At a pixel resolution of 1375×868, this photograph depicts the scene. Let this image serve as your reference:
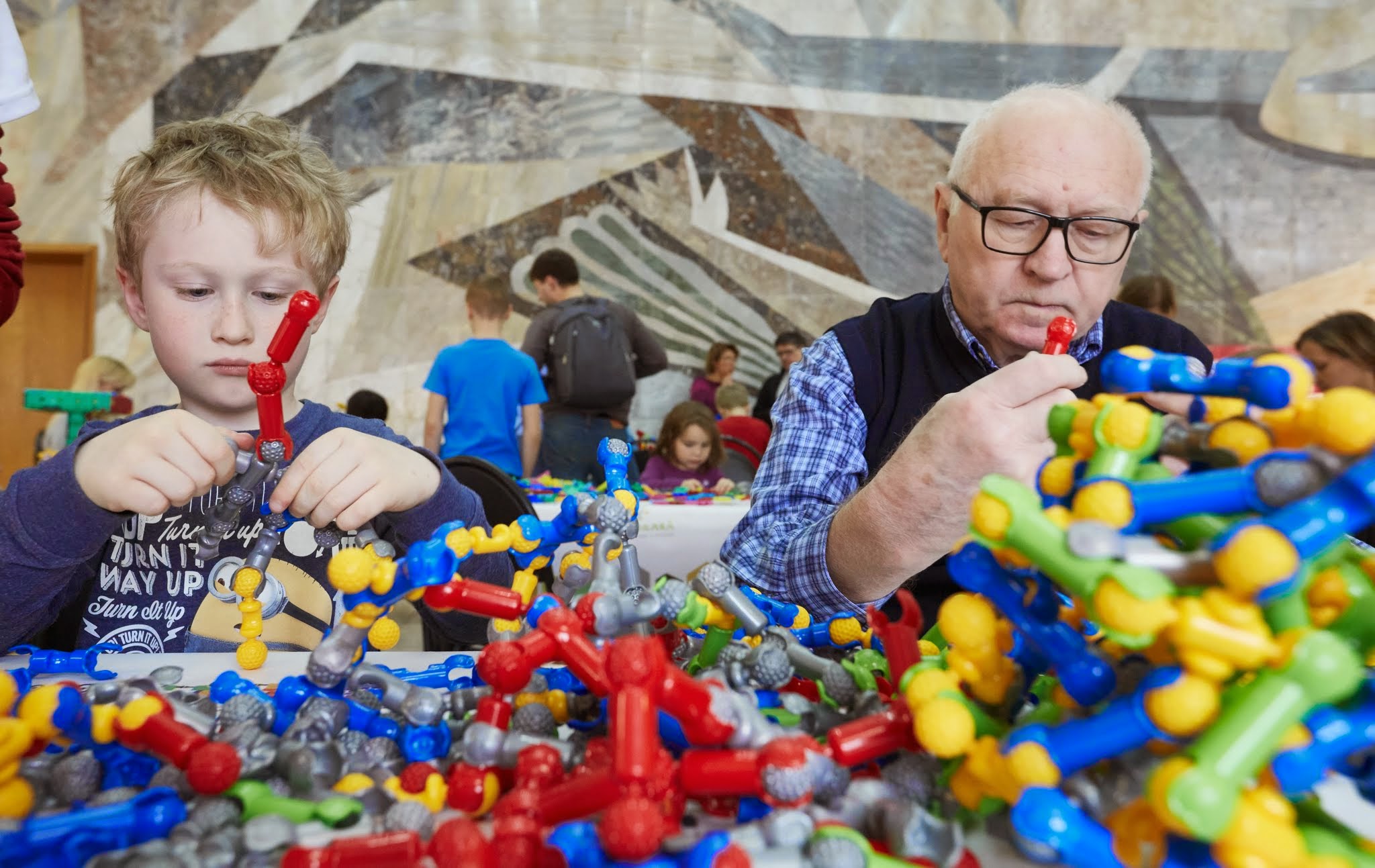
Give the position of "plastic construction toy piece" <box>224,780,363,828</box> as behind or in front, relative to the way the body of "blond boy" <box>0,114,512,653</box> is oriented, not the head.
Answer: in front

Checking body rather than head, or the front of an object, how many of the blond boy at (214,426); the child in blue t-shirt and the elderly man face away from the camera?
1

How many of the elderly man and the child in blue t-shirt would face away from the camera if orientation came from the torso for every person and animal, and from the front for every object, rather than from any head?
1

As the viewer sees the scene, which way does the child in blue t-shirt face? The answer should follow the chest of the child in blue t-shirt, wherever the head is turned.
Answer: away from the camera

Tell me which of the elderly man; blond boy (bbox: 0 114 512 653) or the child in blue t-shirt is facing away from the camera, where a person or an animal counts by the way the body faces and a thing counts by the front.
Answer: the child in blue t-shirt

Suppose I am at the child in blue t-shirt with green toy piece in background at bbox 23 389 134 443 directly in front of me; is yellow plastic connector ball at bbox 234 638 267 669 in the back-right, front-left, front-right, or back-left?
front-left

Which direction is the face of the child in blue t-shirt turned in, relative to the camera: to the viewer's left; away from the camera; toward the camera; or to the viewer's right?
away from the camera

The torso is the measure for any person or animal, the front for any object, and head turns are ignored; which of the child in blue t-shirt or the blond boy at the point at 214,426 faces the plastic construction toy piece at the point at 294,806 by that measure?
the blond boy

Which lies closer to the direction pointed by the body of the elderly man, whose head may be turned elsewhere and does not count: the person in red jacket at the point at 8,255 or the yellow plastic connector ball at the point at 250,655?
the yellow plastic connector ball

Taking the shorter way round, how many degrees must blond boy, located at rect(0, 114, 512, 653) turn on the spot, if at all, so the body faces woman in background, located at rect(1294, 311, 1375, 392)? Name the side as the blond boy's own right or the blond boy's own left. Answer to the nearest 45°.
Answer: approximately 90° to the blond boy's own left

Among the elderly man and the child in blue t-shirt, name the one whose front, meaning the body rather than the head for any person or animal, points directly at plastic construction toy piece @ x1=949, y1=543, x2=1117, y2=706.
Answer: the elderly man

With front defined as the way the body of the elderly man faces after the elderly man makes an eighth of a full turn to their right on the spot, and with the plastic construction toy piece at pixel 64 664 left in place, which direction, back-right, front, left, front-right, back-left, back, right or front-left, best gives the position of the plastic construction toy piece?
front

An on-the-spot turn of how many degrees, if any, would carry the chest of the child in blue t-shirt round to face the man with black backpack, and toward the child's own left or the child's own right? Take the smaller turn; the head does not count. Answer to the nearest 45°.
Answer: approximately 45° to the child's own right

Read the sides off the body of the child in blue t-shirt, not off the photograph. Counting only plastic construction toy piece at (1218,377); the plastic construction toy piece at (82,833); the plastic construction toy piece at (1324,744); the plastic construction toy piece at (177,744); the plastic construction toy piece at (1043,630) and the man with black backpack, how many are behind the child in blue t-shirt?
5

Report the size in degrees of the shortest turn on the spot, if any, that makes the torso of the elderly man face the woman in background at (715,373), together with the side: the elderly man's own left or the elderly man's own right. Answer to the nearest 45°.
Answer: approximately 180°
